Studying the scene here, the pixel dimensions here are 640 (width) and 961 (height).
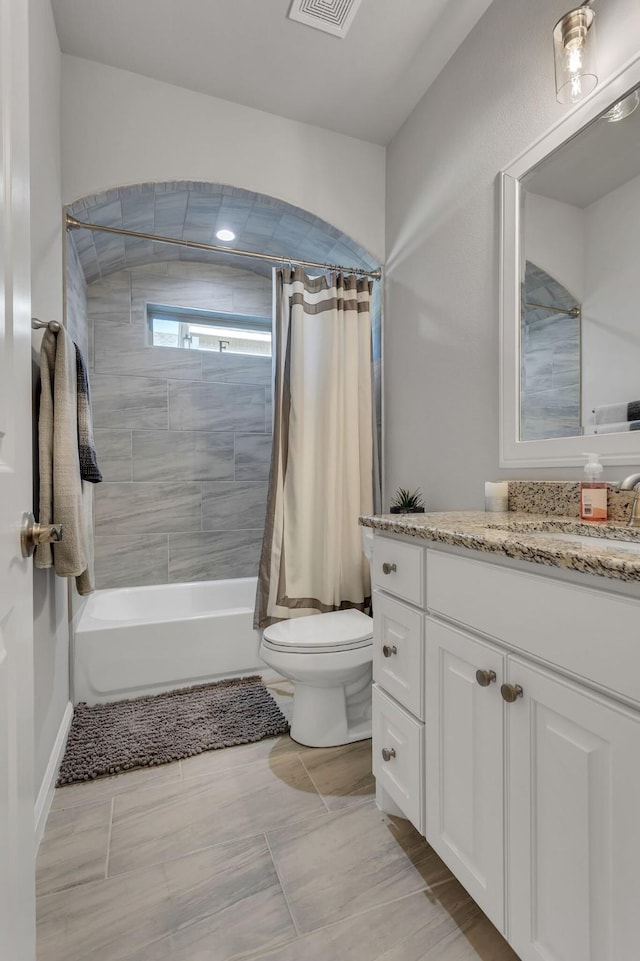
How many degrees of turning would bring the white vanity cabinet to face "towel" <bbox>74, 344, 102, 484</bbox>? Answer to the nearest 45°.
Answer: approximately 45° to its right

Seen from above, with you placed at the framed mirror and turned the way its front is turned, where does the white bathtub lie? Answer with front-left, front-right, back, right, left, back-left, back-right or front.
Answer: front-right

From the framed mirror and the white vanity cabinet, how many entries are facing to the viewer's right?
0

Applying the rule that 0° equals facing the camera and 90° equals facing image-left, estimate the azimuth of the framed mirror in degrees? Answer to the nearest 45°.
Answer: approximately 45°

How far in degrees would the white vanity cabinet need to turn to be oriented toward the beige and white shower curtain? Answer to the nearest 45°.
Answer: approximately 90° to its right

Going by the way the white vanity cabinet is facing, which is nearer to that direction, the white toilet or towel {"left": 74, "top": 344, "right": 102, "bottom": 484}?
the towel

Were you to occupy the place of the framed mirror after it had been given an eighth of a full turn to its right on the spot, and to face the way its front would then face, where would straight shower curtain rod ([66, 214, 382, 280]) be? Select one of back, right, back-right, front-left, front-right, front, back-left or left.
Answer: front

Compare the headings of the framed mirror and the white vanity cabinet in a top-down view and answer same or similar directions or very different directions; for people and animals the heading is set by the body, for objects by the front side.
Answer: same or similar directions

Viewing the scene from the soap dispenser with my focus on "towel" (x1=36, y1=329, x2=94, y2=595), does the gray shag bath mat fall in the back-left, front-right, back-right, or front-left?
front-right

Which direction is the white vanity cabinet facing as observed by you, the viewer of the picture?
facing the viewer and to the left of the viewer
